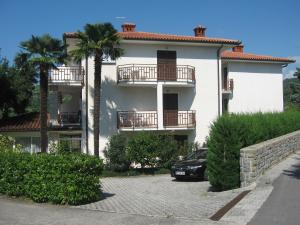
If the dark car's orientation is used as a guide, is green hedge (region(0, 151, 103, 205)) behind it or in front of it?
in front

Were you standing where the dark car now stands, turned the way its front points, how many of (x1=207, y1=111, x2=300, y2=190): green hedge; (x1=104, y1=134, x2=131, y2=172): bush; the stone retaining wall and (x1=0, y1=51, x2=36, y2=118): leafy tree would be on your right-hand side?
2

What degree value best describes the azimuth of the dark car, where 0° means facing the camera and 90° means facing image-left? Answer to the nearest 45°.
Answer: approximately 45°

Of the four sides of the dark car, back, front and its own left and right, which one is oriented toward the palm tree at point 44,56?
right

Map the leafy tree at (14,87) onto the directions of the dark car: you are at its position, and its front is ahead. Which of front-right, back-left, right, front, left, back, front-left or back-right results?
right

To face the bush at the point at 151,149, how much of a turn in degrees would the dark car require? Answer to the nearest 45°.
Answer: approximately 90° to its right

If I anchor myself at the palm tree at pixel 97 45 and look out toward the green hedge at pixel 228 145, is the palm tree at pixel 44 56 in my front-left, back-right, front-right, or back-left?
back-right

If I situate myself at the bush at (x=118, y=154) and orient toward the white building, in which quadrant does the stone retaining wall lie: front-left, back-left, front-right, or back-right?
back-right

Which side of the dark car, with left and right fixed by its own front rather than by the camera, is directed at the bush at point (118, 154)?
right

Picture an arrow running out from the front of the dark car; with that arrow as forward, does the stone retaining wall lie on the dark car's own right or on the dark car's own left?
on the dark car's own left

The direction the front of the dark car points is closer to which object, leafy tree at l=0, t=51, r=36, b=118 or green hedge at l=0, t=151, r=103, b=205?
the green hedge
